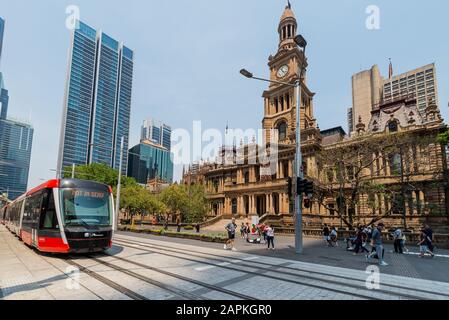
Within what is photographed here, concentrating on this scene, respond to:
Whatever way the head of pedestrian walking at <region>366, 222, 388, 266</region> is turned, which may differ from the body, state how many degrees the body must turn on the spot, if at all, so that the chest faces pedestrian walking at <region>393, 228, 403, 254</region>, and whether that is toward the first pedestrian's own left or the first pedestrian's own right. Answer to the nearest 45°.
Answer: approximately 90° to the first pedestrian's own left

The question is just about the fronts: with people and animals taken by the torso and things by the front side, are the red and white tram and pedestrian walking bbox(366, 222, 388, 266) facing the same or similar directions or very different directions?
same or similar directions

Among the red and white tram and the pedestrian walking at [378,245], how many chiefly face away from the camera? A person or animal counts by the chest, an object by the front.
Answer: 0

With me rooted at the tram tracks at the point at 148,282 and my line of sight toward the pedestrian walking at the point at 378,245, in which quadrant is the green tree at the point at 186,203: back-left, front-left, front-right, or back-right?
front-left

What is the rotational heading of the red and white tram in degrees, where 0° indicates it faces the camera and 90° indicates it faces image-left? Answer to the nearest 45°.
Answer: approximately 315°
